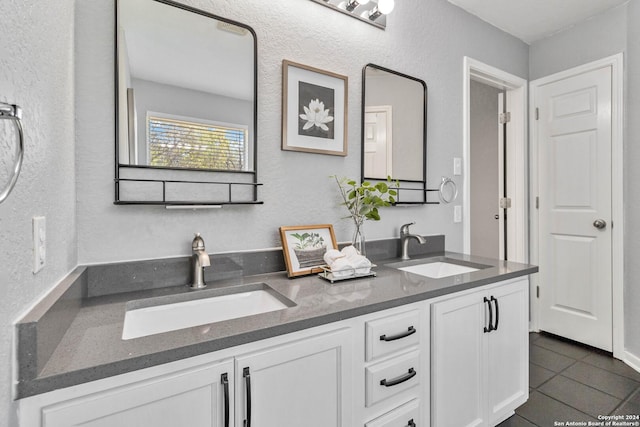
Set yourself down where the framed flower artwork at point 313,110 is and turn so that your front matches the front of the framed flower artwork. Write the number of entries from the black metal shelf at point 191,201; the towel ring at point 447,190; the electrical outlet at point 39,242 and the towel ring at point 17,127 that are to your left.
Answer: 1

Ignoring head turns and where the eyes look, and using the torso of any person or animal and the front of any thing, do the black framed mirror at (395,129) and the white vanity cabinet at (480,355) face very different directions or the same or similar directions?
same or similar directions

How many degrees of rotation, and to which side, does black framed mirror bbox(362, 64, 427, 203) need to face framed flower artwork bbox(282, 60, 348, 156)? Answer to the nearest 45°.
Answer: approximately 90° to its right

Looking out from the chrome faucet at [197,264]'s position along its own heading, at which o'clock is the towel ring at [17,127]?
The towel ring is roughly at 2 o'clock from the chrome faucet.

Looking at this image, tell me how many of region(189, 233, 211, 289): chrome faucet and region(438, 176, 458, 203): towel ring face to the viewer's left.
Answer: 0

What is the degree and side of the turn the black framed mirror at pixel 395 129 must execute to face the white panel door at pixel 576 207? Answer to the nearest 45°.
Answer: approximately 90° to its left

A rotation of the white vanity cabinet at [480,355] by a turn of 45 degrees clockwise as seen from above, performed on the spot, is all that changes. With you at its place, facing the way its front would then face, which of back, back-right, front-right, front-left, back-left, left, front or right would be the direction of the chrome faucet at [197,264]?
front-right

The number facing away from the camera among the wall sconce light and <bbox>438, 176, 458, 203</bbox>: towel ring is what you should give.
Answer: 0

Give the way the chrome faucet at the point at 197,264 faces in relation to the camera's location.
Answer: facing the viewer and to the right of the viewer

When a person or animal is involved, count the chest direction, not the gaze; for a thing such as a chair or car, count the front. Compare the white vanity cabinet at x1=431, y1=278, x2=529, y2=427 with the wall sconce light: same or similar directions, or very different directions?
same or similar directions

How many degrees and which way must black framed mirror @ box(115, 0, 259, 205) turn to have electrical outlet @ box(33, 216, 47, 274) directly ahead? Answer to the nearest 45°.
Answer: approximately 90° to its right

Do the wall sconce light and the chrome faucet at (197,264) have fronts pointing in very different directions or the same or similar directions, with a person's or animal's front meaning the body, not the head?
same or similar directions

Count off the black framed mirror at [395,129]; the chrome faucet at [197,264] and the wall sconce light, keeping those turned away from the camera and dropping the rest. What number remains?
0

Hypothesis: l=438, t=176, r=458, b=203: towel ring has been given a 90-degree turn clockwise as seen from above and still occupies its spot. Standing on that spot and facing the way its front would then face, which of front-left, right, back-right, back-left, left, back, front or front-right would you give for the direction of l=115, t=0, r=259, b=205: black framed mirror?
front

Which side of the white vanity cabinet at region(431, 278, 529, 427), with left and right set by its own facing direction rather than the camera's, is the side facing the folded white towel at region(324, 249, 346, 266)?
right

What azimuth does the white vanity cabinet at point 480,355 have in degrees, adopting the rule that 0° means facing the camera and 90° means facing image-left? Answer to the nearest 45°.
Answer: approximately 315°
